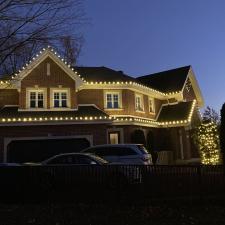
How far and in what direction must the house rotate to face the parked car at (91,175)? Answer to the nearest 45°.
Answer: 0° — it already faces it

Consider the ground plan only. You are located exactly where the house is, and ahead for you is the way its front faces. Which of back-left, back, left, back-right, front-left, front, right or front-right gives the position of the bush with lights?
left

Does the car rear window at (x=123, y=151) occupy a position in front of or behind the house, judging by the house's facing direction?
in front

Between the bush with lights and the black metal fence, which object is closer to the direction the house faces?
the black metal fence

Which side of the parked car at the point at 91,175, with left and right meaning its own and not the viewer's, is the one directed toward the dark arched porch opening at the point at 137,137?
left

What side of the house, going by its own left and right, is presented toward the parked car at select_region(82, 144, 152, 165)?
front

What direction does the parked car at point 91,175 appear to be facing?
to the viewer's right

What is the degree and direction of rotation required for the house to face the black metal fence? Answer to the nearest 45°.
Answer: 0° — it already faces it

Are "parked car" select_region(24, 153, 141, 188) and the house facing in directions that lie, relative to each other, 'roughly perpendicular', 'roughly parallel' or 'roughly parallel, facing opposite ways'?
roughly perpendicular

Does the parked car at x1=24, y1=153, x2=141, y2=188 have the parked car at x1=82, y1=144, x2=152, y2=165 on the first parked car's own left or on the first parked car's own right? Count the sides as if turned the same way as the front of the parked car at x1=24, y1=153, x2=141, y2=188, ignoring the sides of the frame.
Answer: on the first parked car's own left
